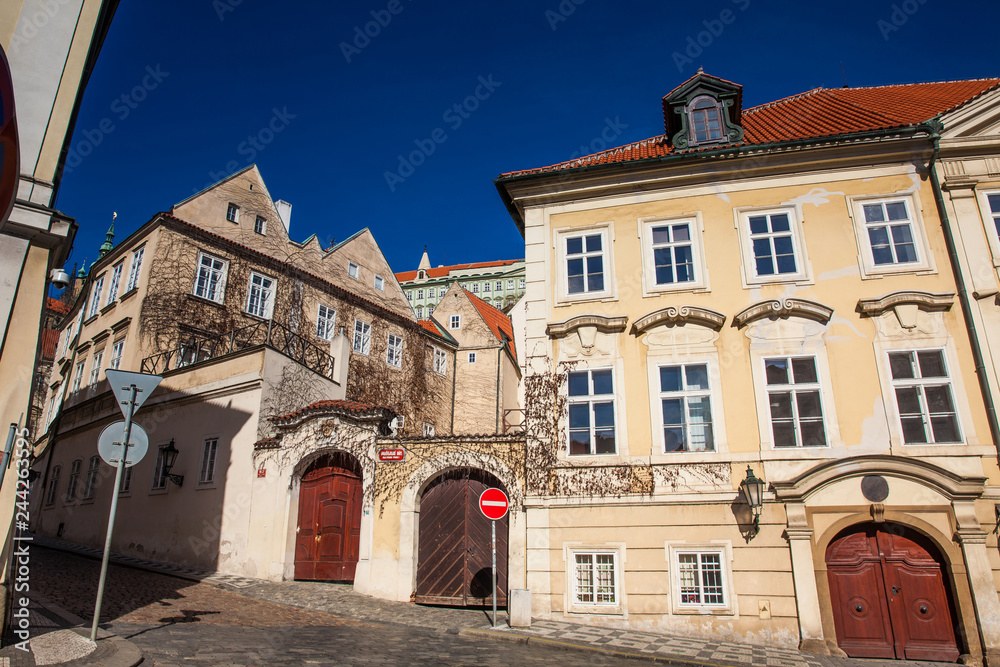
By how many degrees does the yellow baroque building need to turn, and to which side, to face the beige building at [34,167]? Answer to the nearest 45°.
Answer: approximately 45° to its right

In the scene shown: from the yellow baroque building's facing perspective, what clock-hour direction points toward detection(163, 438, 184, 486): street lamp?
The street lamp is roughly at 3 o'clock from the yellow baroque building.

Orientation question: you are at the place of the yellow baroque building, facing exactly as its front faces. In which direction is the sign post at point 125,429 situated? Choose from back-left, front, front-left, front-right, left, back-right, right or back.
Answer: front-right

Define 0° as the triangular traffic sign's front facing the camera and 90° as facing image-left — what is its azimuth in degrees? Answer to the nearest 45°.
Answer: approximately 180°

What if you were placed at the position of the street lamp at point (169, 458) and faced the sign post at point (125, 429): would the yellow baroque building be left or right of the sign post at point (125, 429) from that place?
left

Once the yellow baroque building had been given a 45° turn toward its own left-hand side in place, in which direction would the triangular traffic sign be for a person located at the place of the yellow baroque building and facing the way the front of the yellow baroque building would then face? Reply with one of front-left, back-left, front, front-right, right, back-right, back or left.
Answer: right

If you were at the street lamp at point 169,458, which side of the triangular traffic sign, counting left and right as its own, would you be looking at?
front

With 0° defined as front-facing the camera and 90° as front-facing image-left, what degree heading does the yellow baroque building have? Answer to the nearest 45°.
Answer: approximately 0°
